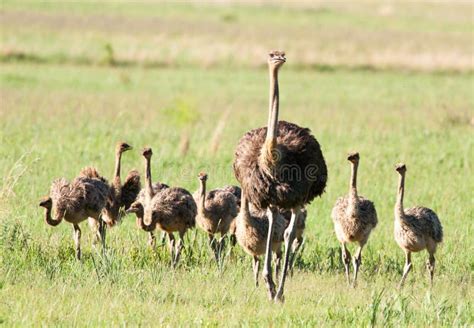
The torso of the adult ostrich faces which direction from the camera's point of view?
toward the camera

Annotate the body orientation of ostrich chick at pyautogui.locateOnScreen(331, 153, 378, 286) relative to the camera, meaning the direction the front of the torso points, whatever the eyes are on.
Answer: toward the camera

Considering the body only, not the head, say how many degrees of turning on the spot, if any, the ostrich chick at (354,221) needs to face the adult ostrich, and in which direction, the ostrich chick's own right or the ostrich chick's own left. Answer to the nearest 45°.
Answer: approximately 45° to the ostrich chick's own right

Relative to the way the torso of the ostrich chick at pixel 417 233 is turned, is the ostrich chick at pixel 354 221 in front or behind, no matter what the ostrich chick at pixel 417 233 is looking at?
in front

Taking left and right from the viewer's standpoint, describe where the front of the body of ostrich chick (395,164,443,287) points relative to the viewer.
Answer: facing the viewer and to the left of the viewer

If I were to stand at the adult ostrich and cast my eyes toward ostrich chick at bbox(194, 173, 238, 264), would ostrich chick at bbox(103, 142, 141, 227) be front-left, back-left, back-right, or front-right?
front-left

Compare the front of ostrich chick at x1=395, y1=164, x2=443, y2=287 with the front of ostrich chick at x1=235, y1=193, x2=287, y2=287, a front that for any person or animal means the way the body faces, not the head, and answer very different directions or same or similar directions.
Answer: same or similar directions

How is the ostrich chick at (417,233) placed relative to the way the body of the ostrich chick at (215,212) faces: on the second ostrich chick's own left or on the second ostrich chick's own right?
on the second ostrich chick's own left

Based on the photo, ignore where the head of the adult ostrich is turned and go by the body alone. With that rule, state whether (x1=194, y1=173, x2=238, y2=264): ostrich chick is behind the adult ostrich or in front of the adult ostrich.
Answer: behind

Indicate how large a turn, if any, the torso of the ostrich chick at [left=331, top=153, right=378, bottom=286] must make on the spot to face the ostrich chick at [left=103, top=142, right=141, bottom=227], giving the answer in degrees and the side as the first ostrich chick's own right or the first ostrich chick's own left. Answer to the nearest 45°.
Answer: approximately 90° to the first ostrich chick's own right

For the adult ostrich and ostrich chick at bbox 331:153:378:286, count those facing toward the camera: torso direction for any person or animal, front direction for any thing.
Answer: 2

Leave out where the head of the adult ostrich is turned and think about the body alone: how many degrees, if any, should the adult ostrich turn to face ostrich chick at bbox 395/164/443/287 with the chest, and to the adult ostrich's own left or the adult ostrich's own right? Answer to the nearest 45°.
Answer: approximately 135° to the adult ostrich's own left
